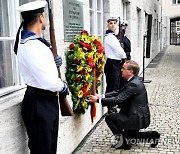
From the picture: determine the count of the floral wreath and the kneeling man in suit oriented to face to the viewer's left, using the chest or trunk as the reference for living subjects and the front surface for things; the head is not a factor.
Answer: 1

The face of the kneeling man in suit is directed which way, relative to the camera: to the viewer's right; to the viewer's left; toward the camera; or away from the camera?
to the viewer's left

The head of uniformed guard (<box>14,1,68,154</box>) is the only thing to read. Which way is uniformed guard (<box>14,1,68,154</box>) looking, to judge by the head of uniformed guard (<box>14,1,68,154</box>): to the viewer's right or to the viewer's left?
to the viewer's right

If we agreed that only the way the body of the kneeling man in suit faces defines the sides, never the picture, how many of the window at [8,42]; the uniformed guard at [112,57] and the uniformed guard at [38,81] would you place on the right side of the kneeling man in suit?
1

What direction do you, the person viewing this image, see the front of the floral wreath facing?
facing the viewer and to the right of the viewer

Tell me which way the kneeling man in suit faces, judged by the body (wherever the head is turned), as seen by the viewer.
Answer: to the viewer's left

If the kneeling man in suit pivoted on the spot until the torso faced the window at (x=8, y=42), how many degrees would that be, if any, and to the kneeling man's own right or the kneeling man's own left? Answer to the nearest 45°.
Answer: approximately 45° to the kneeling man's own left

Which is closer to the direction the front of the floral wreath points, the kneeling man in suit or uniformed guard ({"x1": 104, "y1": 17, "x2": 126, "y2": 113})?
the kneeling man in suit

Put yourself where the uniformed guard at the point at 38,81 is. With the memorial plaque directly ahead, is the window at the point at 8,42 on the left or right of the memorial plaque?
left

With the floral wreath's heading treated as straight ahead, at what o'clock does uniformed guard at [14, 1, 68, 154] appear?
The uniformed guard is roughly at 2 o'clock from the floral wreath.

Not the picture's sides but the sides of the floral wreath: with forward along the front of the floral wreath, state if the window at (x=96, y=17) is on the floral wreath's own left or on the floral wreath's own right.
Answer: on the floral wreath's own left

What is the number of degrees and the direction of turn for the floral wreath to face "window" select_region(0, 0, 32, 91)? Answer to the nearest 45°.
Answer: approximately 90° to its right
